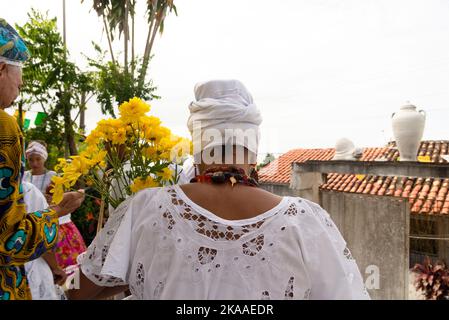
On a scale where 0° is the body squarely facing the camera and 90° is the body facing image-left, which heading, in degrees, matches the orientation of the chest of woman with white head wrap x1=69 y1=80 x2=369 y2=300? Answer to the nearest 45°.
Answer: approximately 180°

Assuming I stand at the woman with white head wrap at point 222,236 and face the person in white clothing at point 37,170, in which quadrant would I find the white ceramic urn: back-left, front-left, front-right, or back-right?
front-right

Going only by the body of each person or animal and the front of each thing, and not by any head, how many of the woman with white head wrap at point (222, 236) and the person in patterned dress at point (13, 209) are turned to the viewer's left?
0

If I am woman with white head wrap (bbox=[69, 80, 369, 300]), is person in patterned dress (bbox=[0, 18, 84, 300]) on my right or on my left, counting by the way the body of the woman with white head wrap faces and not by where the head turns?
on my left

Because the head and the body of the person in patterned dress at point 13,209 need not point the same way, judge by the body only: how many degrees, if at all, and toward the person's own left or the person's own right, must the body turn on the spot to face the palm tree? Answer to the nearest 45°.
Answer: approximately 45° to the person's own left

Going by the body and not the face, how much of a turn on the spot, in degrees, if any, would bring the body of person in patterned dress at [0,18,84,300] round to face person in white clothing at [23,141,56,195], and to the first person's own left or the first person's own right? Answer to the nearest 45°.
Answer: approximately 45° to the first person's own left

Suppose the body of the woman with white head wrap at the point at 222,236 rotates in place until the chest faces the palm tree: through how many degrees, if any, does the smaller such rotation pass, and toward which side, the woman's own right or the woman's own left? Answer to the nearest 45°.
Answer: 0° — they already face it

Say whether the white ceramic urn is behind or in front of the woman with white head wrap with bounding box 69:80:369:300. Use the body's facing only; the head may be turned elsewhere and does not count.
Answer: in front

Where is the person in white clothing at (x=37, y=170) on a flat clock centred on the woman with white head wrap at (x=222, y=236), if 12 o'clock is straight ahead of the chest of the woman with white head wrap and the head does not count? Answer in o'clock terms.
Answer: The person in white clothing is roughly at 11 o'clock from the woman with white head wrap.

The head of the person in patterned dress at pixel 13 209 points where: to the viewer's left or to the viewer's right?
to the viewer's right

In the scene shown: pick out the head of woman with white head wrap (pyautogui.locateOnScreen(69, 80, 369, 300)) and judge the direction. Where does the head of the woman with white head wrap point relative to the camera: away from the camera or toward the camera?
away from the camera

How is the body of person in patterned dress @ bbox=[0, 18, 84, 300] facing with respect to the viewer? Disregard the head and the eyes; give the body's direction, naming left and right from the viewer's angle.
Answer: facing away from the viewer and to the right of the viewer
